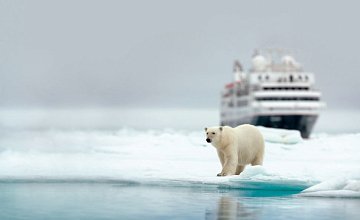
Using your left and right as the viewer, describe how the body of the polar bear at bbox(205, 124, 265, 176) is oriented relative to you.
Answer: facing the viewer and to the left of the viewer
